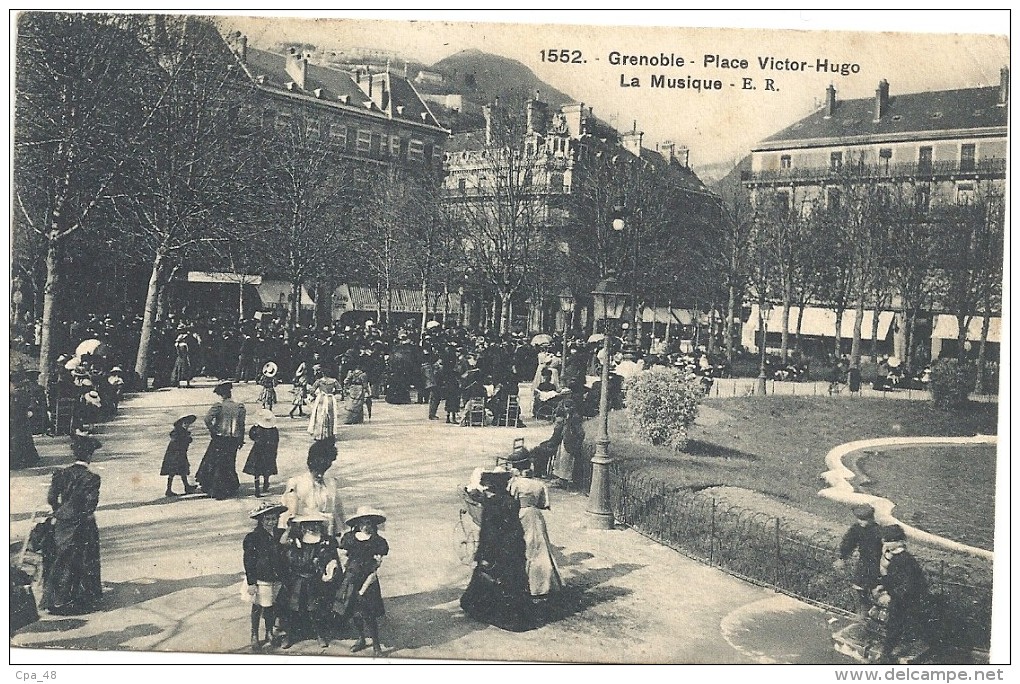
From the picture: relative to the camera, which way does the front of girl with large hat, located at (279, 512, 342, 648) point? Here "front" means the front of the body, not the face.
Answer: toward the camera

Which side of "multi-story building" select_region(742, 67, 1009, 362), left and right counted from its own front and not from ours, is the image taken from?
front

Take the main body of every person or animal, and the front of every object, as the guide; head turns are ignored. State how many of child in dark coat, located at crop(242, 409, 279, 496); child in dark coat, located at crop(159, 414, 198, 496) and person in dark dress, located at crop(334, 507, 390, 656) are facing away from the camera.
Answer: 1

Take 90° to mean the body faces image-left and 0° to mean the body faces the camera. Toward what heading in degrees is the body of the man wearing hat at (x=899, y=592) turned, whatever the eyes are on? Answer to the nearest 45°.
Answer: approximately 90°

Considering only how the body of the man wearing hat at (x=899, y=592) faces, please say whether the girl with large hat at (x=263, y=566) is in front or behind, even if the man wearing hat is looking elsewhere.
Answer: in front

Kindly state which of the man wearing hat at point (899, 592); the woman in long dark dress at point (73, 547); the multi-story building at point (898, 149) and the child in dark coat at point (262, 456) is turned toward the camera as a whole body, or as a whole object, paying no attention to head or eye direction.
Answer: the multi-story building

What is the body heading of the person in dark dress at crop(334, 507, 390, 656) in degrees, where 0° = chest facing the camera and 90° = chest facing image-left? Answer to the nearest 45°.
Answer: approximately 0°
